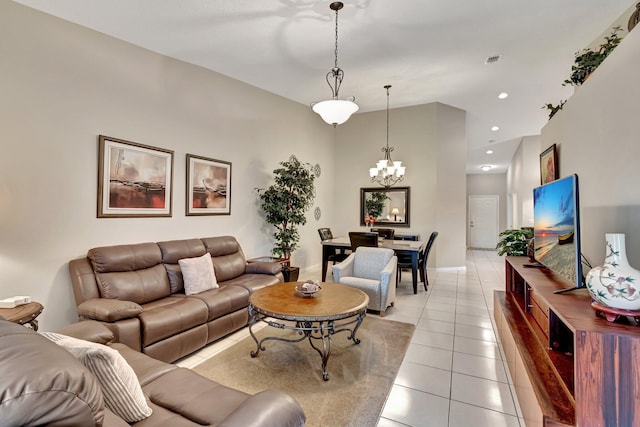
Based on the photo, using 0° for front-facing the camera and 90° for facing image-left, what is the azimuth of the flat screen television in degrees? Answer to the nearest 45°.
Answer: approximately 90°

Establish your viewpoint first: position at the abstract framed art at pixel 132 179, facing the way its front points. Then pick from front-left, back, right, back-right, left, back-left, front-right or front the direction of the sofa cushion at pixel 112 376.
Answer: front-right

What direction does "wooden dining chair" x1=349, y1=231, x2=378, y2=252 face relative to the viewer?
away from the camera

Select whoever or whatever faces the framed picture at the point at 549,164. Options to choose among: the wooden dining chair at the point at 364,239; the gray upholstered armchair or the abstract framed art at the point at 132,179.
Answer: the abstract framed art

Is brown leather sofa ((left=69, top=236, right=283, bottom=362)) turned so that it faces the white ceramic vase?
yes

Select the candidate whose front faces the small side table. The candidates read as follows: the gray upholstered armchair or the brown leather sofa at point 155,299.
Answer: the gray upholstered armchair

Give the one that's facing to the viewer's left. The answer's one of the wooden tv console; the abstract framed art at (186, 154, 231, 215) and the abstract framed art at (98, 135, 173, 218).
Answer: the wooden tv console

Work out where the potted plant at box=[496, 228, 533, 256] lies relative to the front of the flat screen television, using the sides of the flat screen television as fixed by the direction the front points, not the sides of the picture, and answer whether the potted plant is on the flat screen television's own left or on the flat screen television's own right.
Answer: on the flat screen television's own right

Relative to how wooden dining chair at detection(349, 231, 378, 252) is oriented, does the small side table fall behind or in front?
behind

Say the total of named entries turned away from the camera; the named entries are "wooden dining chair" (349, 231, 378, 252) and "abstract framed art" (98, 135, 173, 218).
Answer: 1

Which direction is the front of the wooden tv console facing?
to the viewer's left

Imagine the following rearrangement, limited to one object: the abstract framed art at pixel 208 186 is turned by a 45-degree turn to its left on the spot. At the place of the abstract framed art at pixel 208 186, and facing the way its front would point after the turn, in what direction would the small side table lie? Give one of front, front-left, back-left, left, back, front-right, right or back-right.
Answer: back-right
